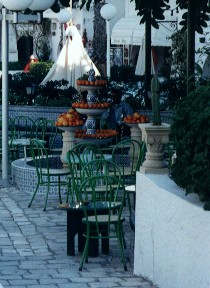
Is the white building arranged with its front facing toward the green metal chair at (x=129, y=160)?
yes

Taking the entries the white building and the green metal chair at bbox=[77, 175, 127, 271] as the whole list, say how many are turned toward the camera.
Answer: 1

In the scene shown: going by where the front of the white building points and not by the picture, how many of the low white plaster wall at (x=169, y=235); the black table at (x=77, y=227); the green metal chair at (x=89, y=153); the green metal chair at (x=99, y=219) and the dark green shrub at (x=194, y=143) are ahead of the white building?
5

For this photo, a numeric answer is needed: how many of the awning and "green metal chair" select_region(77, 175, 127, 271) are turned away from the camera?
1

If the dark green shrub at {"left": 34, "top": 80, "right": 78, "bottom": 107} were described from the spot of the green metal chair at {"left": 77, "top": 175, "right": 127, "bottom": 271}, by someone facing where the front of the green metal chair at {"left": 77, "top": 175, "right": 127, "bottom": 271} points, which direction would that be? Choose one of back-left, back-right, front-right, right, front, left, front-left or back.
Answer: front

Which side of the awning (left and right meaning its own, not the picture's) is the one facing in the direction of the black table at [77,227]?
front

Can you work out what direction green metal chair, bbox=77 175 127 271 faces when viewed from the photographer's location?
facing away from the viewer

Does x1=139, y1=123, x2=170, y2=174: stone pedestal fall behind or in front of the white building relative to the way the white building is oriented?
in front

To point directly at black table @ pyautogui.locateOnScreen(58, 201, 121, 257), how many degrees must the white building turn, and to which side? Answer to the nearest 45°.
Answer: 0° — it already faces it

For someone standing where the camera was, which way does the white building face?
facing the viewer

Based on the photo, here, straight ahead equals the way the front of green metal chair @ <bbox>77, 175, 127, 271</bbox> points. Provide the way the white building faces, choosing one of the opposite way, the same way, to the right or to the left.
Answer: the opposite way

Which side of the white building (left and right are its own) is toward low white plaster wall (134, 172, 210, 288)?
front

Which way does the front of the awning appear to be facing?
toward the camera

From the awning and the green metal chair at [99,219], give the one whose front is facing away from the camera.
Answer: the green metal chair
